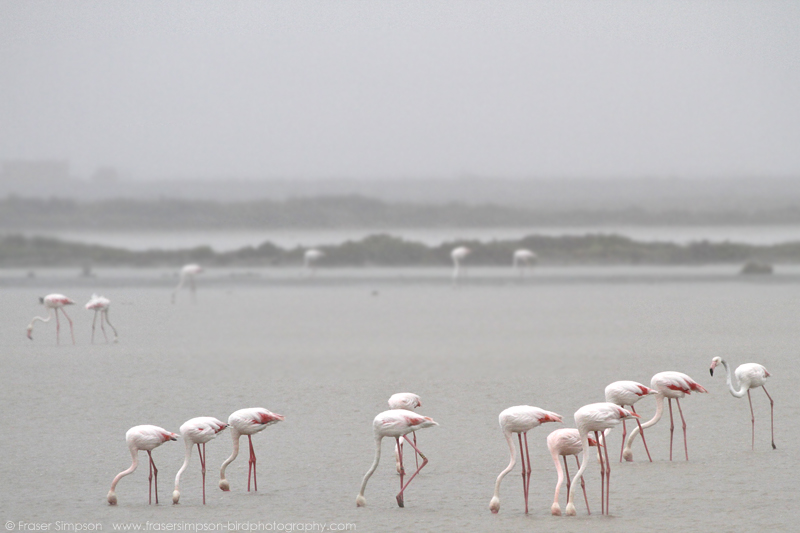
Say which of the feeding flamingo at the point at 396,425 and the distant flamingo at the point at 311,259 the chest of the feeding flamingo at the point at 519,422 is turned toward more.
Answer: the feeding flamingo

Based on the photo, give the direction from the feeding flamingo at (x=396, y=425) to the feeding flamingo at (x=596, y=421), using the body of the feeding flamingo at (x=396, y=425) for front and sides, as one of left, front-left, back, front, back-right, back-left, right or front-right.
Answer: back

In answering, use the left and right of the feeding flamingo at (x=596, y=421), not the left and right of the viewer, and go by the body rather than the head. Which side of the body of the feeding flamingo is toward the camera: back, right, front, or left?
left

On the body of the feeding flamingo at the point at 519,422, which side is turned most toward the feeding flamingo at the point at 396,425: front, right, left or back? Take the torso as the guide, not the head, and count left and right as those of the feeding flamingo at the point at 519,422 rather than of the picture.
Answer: front

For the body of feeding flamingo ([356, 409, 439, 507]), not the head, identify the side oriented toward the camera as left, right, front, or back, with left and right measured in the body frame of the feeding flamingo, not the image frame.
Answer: left

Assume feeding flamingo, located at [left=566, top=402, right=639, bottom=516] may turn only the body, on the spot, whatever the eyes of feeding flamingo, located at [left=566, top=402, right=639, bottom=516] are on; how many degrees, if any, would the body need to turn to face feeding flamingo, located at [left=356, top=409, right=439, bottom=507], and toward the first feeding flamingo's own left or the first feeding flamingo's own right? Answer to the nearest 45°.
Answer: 0° — it already faces it

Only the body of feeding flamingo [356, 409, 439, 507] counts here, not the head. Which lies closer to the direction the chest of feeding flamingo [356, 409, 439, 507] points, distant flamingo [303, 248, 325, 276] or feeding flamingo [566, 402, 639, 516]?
the distant flamingo

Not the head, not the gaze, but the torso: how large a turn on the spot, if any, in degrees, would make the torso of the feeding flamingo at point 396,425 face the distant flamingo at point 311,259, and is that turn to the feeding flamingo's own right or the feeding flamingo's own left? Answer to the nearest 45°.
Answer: approximately 90° to the feeding flamingo's own right

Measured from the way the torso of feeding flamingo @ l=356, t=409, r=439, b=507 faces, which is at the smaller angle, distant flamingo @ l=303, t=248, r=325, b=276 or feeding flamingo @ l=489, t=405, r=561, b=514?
the distant flamingo

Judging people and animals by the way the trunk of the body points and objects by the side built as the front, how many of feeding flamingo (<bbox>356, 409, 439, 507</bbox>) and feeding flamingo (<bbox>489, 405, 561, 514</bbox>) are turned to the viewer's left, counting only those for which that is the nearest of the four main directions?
2

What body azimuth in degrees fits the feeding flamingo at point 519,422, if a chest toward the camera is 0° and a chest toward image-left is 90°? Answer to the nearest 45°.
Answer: approximately 90°

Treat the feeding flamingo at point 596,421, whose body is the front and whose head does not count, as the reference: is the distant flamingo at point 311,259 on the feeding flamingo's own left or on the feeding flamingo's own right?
on the feeding flamingo's own right
